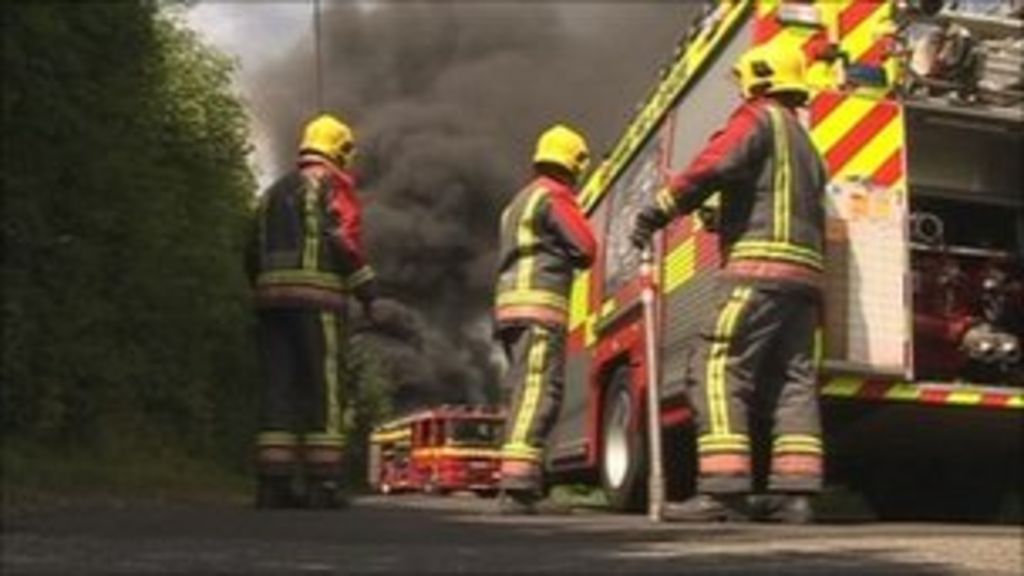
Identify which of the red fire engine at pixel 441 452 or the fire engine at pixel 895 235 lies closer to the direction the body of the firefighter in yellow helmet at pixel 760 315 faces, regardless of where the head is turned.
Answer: the red fire engine

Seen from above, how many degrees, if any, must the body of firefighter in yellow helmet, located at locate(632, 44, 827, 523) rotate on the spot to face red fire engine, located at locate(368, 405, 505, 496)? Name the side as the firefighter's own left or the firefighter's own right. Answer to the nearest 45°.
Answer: approximately 45° to the firefighter's own right

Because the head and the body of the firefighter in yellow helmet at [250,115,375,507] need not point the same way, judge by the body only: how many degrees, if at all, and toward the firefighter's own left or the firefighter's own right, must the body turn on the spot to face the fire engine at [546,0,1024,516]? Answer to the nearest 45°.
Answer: approximately 45° to the firefighter's own right

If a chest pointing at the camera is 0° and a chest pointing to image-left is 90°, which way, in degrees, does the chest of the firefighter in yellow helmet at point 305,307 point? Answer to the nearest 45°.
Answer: approximately 225°

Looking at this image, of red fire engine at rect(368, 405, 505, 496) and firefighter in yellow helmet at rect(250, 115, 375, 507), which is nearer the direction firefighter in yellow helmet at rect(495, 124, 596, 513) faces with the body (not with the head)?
the red fire engine

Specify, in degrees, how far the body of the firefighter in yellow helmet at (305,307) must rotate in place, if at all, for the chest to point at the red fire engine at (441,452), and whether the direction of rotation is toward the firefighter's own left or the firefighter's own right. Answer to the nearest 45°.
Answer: approximately 45° to the firefighter's own left

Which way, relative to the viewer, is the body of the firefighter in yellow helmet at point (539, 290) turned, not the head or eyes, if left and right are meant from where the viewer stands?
facing away from the viewer and to the right of the viewer

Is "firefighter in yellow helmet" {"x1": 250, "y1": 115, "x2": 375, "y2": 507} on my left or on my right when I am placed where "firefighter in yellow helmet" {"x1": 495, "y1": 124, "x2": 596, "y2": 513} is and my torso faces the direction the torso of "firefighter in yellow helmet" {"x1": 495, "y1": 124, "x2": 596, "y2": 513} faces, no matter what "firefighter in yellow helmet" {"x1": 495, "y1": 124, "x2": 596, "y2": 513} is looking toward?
on my left
